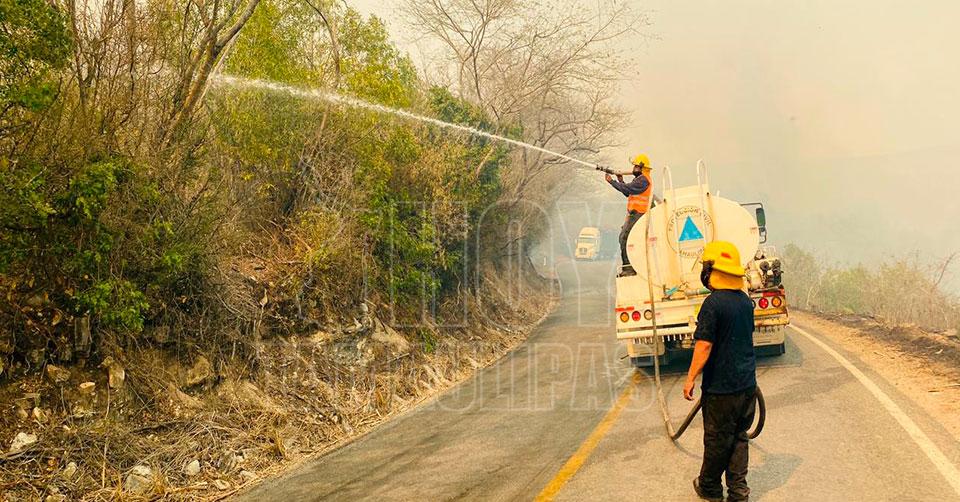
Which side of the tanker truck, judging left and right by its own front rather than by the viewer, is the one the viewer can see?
back

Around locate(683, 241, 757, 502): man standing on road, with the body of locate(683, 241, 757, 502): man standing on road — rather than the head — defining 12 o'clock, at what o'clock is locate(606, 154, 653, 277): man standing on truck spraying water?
locate(606, 154, 653, 277): man standing on truck spraying water is roughly at 1 o'clock from locate(683, 241, 757, 502): man standing on road.

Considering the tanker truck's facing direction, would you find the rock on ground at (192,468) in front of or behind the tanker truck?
behind

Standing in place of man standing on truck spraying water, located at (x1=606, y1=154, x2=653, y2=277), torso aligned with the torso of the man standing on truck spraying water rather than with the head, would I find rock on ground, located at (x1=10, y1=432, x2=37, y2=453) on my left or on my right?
on my left

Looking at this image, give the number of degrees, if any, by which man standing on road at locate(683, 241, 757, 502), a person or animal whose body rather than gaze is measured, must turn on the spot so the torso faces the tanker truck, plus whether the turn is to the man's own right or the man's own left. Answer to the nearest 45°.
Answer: approximately 45° to the man's own right

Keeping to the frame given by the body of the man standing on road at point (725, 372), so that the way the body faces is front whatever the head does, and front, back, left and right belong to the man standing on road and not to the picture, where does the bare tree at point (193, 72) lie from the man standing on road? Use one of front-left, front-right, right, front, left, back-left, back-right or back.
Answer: front-left

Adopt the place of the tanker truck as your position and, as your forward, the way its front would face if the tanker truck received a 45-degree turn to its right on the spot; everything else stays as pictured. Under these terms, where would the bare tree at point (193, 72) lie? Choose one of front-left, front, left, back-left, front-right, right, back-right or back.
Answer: back

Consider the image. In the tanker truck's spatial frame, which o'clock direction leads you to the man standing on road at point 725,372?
The man standing on road is roughly at 6 o'clock from the tanker truck.

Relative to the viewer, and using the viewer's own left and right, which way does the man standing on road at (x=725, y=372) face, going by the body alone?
facing away from the viewer and to the left of the viewer

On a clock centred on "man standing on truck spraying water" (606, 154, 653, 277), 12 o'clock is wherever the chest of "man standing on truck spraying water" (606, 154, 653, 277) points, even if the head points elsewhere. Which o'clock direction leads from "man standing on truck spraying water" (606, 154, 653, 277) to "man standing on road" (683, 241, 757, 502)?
"man standing on road" (683, 241, 757, 502) is roughly at 9 o'clock from "man standing on truck spraying water" (606, 154, 653, 277).

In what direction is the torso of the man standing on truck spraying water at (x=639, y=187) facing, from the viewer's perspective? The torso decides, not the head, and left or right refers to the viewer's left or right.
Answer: facing to the left of the viewer

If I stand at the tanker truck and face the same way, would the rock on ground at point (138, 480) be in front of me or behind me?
behind

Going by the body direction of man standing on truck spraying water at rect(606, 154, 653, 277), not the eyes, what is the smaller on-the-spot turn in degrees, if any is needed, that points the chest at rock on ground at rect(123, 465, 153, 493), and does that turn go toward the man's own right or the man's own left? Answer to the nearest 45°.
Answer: approximately 45° to the man's own left
